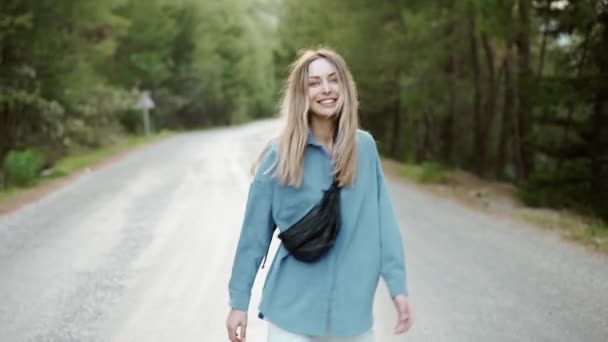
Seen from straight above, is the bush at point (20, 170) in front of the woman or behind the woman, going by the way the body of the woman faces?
behind

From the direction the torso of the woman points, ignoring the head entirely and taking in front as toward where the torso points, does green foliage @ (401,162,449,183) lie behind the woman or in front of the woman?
behind

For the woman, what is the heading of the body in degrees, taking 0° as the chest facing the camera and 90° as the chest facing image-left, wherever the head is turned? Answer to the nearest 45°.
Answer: approximately 0°

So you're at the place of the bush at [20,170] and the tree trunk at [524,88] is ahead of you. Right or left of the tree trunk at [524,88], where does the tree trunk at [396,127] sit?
left

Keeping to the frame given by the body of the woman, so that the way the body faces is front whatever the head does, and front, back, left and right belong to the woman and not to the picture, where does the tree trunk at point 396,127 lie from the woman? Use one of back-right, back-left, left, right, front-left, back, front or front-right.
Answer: back

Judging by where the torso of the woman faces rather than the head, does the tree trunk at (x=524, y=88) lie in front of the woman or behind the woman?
behind

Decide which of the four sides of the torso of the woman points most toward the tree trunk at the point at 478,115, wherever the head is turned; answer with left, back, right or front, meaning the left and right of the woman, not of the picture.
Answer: back
